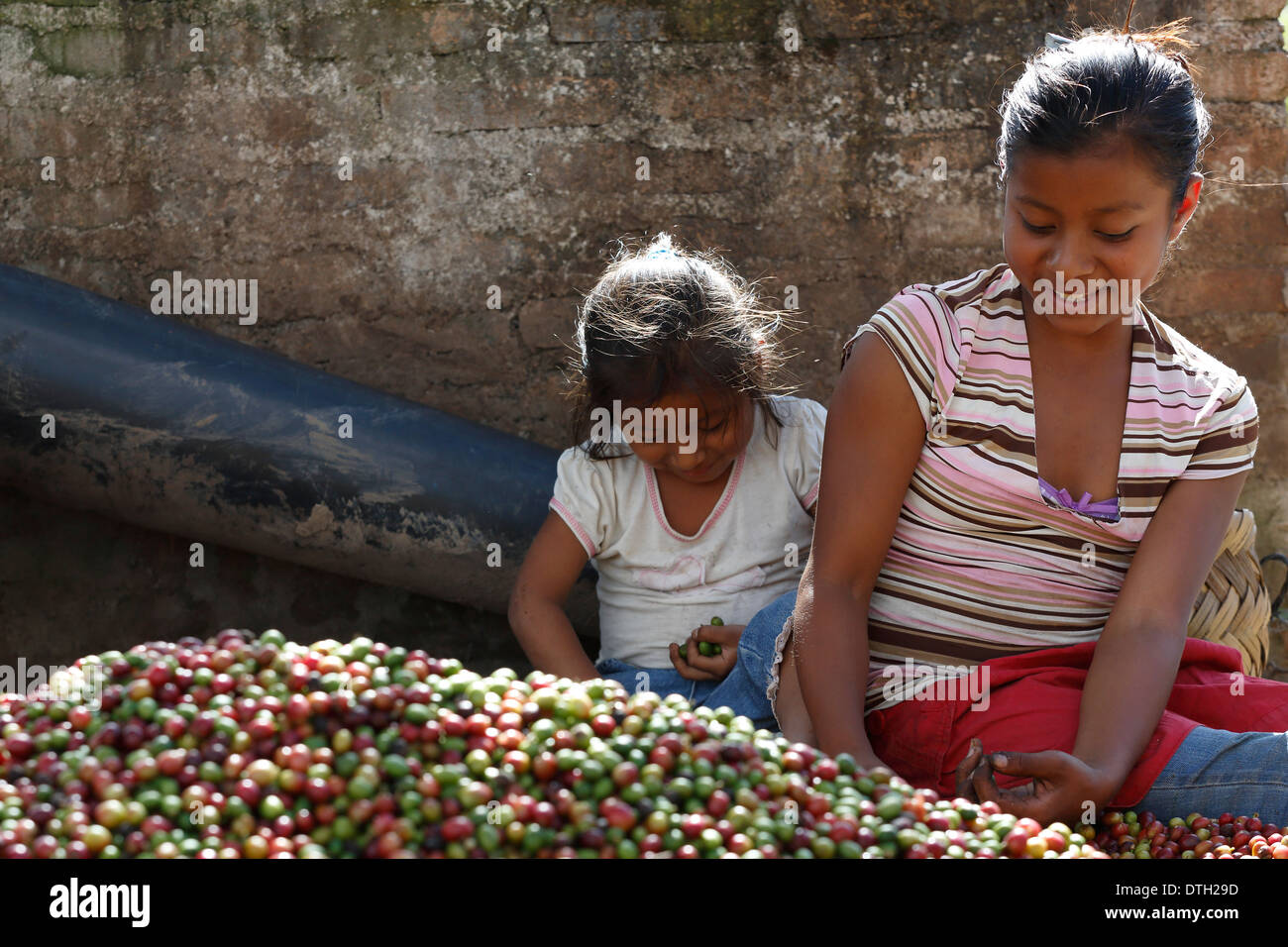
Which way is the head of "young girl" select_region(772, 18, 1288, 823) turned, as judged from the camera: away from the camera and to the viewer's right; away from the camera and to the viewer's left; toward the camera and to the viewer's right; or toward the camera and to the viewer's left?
toward the camera and to the viewer's left

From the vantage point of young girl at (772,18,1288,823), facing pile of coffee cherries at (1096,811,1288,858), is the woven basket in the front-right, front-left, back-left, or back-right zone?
back-left

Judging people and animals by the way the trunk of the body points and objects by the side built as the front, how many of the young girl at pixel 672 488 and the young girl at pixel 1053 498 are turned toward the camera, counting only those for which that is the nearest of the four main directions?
2

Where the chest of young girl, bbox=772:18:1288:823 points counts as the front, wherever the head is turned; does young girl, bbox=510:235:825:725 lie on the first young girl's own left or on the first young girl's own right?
on the first young girl's own right

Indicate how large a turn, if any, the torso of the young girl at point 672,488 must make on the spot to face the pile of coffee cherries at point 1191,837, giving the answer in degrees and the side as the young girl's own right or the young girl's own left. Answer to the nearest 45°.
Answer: approximately 45° to the young girl's own left

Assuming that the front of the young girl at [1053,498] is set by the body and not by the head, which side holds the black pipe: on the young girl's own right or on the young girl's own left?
on the young girl's own right
